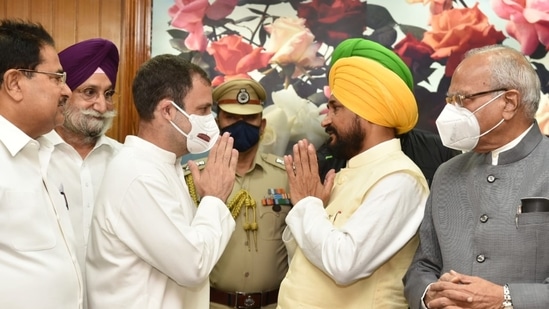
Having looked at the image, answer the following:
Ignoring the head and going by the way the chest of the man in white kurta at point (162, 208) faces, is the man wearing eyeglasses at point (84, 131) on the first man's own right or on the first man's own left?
on the first man's own left

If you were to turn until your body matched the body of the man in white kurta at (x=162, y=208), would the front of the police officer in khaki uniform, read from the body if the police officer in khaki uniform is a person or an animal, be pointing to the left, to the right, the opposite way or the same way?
to the right

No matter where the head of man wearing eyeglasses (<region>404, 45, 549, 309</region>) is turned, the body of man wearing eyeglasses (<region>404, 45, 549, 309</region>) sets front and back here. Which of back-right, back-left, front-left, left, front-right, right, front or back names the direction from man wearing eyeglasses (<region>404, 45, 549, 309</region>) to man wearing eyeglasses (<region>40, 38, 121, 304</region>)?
front-right

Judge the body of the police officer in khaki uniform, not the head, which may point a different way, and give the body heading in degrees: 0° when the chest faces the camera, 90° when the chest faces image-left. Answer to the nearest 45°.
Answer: approximately 0°

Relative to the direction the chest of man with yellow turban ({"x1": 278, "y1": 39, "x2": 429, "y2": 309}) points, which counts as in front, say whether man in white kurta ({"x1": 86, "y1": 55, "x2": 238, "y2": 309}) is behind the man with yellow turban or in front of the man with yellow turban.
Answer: in front

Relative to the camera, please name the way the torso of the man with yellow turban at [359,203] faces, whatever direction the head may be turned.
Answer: to the viewer's left

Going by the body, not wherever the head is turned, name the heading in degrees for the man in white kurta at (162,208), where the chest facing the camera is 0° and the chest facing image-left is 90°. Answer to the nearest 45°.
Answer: approximately 270°

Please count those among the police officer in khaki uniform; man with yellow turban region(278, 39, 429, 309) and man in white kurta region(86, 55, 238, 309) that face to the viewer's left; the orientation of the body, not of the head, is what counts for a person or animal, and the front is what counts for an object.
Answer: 1

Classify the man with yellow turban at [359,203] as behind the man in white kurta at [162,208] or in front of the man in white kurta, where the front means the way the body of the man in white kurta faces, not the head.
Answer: in front

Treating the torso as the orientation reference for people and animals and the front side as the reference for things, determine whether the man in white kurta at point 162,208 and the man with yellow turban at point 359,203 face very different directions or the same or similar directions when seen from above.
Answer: very different directions
